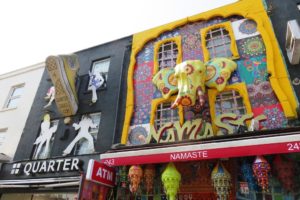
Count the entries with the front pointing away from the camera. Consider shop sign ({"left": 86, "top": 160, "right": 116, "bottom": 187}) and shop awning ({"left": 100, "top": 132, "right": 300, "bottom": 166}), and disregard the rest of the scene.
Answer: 0

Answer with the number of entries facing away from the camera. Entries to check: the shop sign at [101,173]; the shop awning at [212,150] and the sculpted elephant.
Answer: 0

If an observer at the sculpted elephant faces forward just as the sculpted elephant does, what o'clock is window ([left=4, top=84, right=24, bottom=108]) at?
The window is roughly at 2 o'clock from the sculpted elephant.

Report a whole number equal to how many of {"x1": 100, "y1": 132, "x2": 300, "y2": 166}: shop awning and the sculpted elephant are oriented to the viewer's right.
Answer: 0

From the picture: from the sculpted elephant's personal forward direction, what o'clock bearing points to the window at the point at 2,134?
The window is roughly at 2 o'clock from the sculpted elephant.

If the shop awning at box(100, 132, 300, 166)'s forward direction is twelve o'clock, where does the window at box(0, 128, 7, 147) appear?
The window is roughly at 2 o'clock from the shop awning.

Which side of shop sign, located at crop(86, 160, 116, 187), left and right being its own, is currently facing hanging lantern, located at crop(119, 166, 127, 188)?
left

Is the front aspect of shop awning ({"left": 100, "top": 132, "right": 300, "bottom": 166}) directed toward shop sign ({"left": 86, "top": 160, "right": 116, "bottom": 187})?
no

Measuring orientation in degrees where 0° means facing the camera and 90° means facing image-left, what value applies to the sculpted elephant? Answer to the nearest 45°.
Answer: approximately 45°

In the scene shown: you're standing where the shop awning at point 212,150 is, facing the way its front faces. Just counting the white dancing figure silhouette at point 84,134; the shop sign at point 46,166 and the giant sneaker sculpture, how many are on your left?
0

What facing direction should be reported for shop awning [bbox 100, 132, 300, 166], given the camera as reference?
facing the viewer and to the left of the viewer

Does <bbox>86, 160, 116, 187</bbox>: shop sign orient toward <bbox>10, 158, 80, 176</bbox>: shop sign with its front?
no
